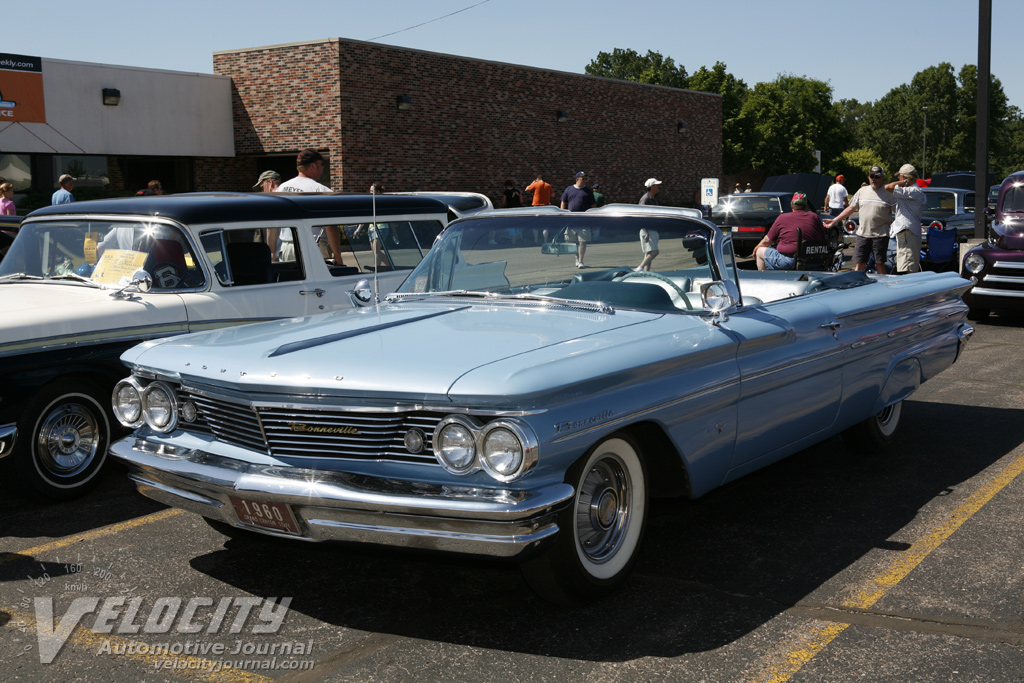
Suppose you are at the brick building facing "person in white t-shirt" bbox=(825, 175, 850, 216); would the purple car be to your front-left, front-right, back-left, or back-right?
front-right

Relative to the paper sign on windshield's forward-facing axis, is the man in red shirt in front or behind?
behind

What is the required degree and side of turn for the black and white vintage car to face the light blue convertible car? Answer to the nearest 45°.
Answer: approximately 90° to its left

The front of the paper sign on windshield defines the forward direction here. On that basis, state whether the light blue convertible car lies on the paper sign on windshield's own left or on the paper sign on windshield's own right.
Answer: on the paper sign on windshield's own left

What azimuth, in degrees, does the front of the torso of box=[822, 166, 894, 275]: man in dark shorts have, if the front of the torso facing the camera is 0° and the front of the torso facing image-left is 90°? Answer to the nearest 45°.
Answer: approximately 0°

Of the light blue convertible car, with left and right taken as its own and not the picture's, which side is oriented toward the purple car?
back

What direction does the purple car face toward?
toward the camera

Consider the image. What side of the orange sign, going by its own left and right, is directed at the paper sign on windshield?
front

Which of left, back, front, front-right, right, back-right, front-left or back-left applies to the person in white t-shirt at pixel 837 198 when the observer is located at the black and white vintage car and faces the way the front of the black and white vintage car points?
back

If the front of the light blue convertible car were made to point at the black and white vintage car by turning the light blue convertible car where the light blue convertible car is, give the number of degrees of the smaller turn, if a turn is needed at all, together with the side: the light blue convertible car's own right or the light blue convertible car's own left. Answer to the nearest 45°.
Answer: approximately 90° to the light blue convertible car's own right

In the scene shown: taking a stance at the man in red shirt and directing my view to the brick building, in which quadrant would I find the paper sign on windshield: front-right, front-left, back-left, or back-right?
back-left

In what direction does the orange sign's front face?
toward the camera

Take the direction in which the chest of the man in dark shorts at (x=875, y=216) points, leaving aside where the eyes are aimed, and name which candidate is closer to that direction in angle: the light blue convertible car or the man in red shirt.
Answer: the light blue convertible car
